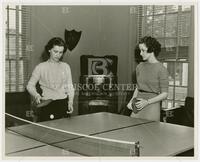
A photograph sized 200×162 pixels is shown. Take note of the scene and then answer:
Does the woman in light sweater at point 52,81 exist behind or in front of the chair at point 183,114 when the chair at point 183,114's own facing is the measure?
in front

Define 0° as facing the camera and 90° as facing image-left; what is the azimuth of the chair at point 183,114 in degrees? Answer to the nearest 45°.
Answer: approximately 90°

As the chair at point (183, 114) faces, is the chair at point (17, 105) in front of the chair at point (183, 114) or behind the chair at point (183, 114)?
in front
